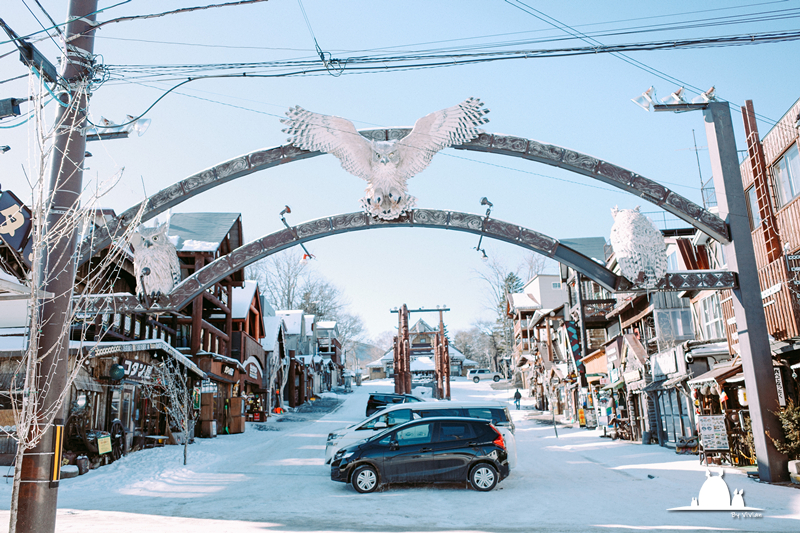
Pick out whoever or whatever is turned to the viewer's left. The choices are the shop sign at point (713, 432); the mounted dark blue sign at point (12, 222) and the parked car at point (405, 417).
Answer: the parked car

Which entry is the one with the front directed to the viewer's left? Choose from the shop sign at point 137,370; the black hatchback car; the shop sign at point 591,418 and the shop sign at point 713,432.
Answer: the black hatchback car

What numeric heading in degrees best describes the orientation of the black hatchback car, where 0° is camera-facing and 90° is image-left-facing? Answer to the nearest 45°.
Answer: approximately 90°

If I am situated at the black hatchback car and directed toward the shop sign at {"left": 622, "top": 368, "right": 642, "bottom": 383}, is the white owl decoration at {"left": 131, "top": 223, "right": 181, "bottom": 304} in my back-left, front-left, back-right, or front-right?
back-left

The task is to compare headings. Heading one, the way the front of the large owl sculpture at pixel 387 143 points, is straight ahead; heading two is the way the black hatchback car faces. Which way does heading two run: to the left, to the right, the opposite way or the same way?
to the right

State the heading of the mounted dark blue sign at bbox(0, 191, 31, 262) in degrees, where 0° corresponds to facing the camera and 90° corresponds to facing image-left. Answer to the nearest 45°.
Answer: approximately 0°

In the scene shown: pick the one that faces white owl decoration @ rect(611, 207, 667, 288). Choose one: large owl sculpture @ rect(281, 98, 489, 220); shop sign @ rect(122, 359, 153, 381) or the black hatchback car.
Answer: the shop sign

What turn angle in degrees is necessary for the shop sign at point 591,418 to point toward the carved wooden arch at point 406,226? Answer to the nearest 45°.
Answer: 0° — it already faces it

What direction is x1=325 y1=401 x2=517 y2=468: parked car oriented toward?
to the viewer's left

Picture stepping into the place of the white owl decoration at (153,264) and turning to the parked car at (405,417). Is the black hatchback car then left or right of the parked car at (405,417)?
right
